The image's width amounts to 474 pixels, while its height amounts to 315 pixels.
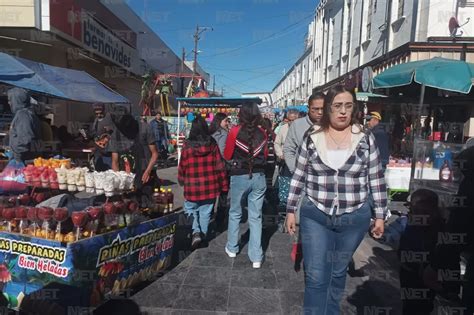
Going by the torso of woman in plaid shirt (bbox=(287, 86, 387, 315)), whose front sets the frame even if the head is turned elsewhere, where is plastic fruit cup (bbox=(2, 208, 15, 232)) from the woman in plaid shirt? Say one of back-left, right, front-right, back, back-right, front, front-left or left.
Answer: right

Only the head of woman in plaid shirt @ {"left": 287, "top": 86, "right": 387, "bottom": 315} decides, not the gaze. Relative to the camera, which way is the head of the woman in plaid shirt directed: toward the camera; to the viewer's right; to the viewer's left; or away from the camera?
toward the camera

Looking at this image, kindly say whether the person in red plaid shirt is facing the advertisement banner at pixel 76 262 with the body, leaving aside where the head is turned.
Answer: no

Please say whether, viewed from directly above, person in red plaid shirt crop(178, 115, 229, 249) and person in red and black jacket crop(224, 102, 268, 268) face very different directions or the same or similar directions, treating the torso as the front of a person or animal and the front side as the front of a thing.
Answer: same or similar directions

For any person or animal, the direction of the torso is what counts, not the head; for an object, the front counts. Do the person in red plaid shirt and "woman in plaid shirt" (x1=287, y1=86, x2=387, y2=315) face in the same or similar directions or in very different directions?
very different directions

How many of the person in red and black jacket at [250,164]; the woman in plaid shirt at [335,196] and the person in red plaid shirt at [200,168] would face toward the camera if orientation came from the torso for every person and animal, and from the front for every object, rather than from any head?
1

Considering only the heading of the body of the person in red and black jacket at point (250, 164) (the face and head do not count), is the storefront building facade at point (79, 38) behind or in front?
in front

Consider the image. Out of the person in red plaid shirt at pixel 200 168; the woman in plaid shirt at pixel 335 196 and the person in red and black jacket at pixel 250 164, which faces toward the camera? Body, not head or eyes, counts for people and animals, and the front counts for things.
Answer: the woman in plaid shirt

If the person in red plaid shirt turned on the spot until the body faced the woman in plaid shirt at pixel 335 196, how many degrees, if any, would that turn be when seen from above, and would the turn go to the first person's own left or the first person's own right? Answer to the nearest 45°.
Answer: approximately 135° to the first person's own right

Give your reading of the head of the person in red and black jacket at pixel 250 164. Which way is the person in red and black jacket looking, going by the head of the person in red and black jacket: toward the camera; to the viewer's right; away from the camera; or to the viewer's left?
away from the camera

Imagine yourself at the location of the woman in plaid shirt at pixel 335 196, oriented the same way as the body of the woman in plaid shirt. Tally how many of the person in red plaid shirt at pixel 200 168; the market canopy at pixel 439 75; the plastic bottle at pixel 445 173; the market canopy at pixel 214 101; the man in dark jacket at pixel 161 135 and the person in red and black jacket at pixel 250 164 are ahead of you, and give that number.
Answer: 0

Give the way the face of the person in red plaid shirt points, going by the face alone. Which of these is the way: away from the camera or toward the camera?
away from the camera

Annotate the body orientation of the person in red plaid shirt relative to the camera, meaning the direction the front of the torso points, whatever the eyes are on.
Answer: away from the camera

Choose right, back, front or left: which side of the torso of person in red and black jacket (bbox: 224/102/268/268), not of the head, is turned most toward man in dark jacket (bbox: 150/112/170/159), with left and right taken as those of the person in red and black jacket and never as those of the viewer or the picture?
front

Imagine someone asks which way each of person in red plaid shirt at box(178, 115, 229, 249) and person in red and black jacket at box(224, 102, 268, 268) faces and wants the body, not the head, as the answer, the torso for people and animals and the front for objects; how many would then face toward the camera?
0

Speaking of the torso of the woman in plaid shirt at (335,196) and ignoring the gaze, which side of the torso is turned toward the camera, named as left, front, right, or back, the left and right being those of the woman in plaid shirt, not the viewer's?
front

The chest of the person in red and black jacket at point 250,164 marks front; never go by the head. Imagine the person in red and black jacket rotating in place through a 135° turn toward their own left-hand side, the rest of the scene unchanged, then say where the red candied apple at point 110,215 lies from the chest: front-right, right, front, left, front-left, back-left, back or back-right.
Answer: front

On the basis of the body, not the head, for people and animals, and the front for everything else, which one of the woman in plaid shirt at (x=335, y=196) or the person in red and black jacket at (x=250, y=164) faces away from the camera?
the person in red and black jacket

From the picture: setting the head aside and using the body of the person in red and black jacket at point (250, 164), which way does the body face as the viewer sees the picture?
away from the camera

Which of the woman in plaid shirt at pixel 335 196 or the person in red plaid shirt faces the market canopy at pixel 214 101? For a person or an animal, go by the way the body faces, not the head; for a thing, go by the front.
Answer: the person in red plaid shirt
